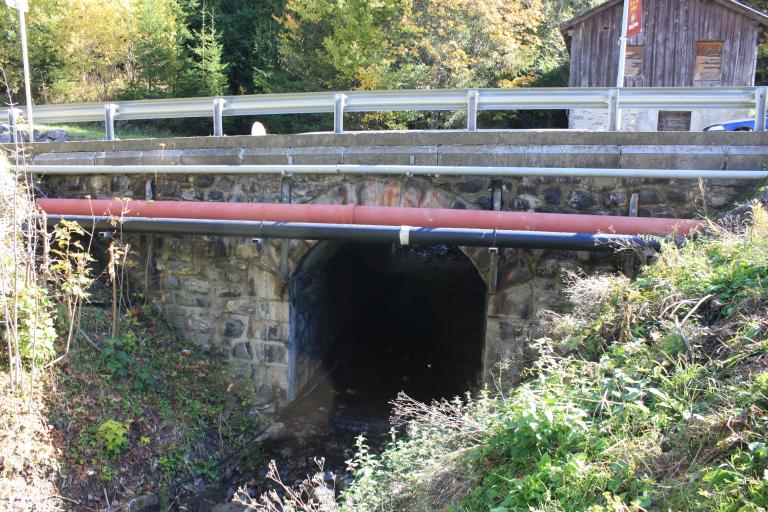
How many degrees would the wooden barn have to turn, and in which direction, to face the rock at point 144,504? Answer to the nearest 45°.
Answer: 0° — it already faces it

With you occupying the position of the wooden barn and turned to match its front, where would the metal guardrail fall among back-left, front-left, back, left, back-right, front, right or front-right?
front

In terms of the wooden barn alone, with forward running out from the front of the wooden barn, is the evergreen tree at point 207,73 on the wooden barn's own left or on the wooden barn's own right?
on the wooden barn's own right

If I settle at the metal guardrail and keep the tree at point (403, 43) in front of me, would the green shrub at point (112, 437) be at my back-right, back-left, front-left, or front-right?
back-left

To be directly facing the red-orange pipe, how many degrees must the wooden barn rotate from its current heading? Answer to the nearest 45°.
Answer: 0° — it already faces it

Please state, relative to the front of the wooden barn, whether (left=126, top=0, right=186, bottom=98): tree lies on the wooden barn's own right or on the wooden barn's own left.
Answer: on the wooden barn's own right

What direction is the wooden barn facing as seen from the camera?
toward the camera

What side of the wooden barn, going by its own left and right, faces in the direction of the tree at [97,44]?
right

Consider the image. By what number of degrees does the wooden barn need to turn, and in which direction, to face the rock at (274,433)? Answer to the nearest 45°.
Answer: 0° — it already faces it

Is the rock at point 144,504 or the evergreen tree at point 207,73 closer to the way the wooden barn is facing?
the rock

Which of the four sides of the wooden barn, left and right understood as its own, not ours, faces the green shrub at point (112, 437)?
front

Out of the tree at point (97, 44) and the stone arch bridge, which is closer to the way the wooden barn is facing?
the stone arch bridge
